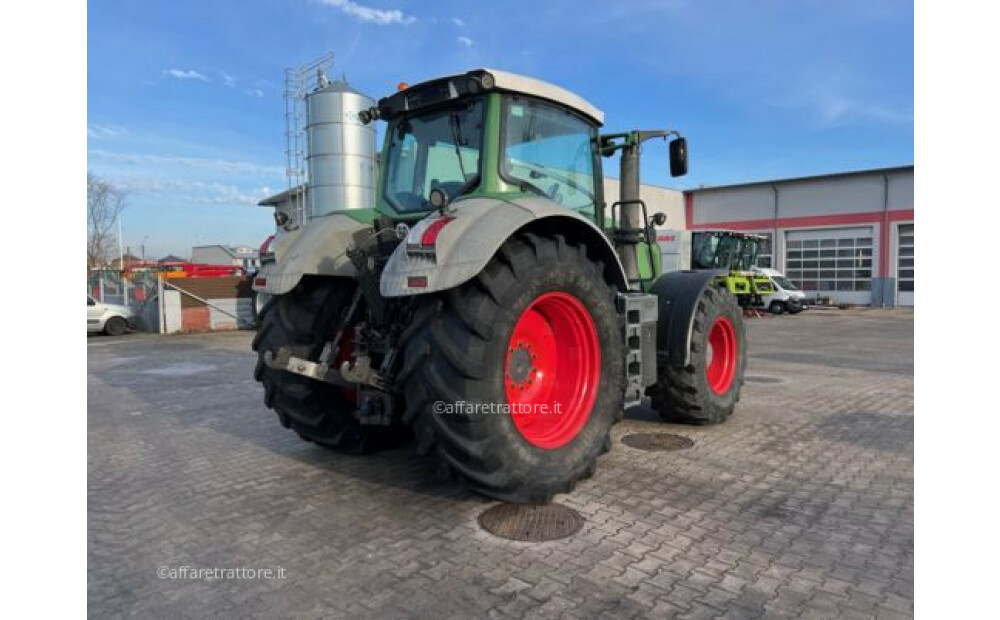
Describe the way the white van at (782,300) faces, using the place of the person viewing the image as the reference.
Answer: facing the viewer and to the right of the viewer

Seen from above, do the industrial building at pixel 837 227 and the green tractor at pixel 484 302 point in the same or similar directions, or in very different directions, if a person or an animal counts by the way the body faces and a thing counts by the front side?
very different directions

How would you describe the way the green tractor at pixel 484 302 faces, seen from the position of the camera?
facing away from the viewer and to the right of the viewer

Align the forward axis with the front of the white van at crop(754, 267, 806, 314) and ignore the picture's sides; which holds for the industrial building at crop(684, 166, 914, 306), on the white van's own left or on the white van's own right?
on the white van's own left

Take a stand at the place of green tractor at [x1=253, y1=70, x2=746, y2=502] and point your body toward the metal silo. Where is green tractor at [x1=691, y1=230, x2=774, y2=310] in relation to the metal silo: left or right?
right

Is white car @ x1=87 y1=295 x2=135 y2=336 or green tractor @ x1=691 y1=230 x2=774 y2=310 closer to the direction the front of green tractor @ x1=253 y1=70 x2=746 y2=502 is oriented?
the green tractor

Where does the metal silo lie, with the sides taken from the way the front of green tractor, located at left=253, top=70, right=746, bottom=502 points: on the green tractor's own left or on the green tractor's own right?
on the green tractor's own left

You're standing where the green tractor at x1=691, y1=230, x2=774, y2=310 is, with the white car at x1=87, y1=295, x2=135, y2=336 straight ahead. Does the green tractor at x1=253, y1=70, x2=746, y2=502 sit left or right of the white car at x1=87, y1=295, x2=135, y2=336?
left

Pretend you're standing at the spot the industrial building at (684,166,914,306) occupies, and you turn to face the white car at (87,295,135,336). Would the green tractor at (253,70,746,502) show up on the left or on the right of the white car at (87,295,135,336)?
left

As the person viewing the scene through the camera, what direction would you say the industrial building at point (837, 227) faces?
facing the viewer and to the left of the viewer
